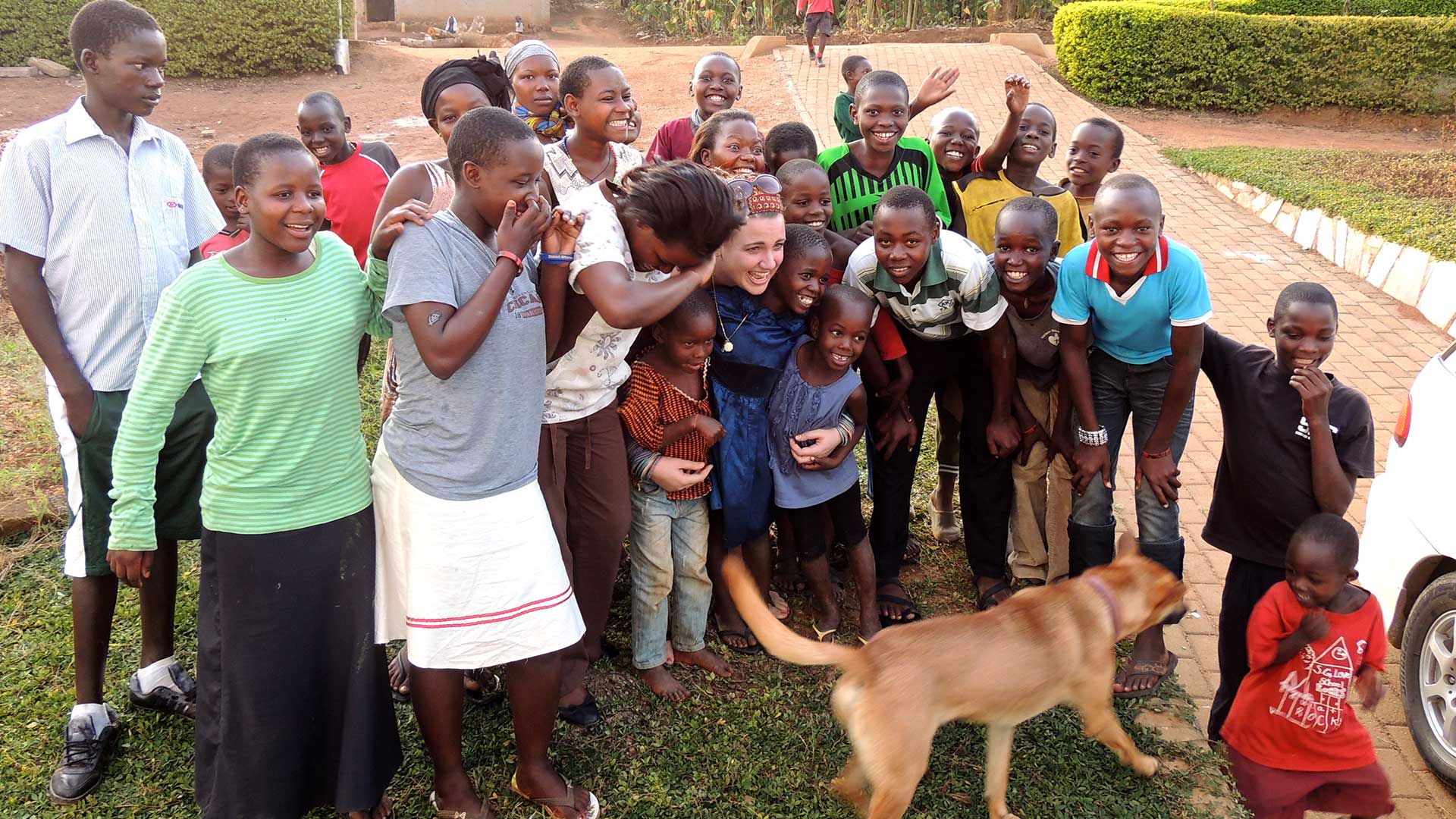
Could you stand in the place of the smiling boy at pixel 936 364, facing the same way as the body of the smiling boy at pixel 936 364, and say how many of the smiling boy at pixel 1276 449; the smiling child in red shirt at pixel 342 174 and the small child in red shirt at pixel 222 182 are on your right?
2

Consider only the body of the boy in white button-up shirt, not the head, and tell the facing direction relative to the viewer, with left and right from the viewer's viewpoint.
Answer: facing the viewer and to the right of the viewer

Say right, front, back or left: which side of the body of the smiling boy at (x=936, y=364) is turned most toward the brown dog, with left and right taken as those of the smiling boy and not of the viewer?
front

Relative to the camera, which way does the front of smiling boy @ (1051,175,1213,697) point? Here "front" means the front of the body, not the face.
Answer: toward the camera

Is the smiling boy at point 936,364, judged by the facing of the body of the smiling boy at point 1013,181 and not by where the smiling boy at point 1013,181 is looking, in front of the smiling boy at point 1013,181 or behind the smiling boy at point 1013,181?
in front

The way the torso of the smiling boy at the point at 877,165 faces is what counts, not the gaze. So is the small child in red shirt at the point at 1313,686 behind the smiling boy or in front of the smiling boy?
in front

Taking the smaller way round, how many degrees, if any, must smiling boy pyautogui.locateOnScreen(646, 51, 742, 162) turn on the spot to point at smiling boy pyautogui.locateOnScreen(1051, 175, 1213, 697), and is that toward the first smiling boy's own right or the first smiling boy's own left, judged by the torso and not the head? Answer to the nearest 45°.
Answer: approximately 45° to the first smiling boy's own left

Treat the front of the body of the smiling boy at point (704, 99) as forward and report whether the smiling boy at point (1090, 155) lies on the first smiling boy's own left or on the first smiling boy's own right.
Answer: on the first smiling boy's own left

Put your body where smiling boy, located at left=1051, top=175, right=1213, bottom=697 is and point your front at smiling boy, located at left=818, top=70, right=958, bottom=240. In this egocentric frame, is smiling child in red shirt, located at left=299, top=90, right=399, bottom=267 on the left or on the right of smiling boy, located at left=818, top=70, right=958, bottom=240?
left
